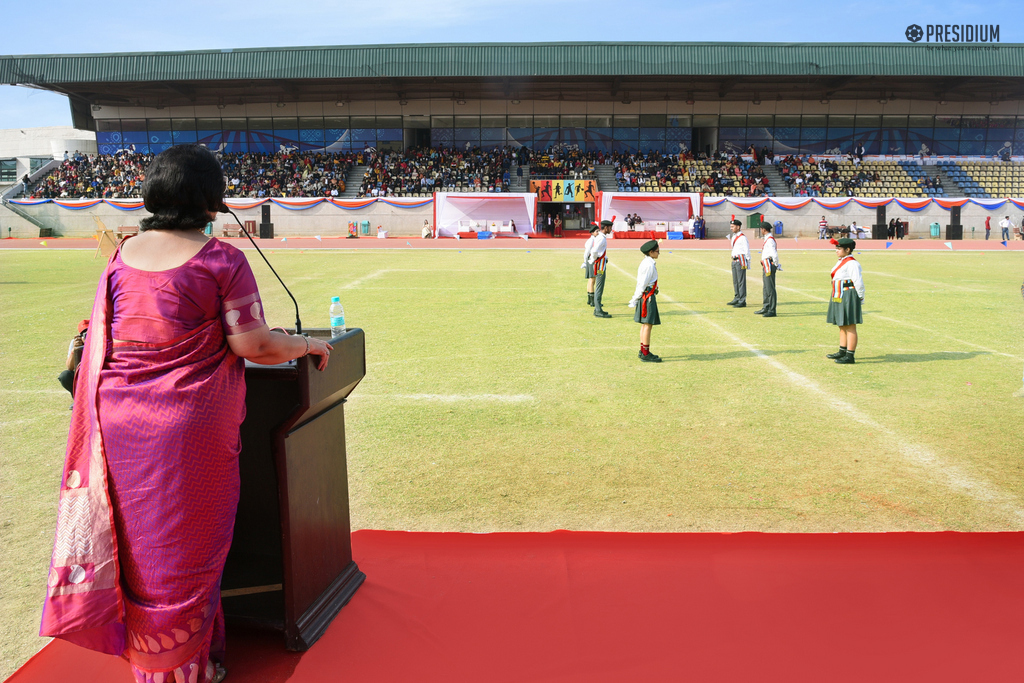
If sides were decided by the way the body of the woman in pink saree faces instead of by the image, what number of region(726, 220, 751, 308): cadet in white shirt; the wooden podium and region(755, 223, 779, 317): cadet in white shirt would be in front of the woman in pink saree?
3

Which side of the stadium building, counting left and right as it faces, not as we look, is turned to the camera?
front

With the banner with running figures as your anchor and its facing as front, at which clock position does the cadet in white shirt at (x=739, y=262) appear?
The cadet in white shirt is roughly at 12 o'clock from the banner with running figures.

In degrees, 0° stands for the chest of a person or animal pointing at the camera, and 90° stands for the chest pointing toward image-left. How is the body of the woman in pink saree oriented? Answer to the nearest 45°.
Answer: approximately 225°

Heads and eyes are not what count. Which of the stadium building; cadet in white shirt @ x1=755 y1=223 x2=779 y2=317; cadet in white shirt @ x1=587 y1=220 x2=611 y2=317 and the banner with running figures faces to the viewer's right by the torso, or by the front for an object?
cadet in white shirt @ x1=587 y1=220 x2=611 y2=317

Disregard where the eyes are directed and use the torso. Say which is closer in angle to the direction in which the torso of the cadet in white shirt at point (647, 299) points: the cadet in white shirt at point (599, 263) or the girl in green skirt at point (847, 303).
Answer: the girl in green skirt

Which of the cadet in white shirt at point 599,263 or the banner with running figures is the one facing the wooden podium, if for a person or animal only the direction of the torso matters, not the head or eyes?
the banner with running figures

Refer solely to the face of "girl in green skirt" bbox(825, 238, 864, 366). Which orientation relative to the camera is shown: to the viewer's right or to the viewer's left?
to the viewer's left

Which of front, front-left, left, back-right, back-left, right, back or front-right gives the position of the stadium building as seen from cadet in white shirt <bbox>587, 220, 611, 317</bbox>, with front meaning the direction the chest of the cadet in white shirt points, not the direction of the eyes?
left

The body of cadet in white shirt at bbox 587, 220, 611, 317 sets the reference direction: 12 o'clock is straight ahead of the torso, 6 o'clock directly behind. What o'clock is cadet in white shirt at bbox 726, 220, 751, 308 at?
cadet in white shirt at bbox 726, 220, 751, 308 is roughly at 11 o'clock from cadet in white shirt at bbox 587, 220, 611, 317.

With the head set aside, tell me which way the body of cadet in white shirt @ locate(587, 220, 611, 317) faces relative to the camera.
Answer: to the viewer's right

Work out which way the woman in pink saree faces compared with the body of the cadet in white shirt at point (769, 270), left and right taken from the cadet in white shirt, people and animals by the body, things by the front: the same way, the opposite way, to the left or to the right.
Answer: to the right

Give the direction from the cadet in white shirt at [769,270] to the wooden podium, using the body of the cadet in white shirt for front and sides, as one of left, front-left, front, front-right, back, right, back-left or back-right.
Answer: left
